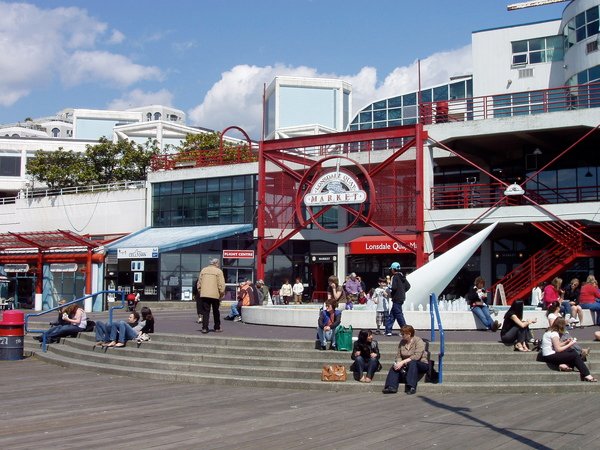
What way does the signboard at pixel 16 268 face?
toward the camera

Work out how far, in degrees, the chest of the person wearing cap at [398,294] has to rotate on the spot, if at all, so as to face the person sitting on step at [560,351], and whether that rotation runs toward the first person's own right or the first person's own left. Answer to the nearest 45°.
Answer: approximately 135° to the first person's own left

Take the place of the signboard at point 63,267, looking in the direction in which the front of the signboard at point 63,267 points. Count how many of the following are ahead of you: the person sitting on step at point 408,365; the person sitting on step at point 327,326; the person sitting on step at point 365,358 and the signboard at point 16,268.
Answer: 3

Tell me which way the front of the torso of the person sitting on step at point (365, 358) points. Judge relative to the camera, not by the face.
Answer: toward the camera

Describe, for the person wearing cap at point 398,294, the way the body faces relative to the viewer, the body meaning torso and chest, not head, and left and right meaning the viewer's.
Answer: facing to the left of the viewer

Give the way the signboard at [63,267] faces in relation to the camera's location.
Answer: facing the viewer

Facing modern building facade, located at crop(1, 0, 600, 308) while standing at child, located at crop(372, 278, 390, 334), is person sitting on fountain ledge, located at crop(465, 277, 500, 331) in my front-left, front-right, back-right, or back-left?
front-right

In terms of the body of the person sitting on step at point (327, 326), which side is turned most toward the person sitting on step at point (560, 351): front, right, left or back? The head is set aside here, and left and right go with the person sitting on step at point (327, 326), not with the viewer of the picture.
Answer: left

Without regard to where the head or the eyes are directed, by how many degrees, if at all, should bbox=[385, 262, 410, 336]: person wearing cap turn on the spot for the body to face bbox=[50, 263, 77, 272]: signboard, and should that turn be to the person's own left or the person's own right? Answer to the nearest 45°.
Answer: approximately 45° to the person's own right

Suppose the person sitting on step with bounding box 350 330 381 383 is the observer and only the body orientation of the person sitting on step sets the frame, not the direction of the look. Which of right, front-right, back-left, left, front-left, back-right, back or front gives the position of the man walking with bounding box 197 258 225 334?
back-right
